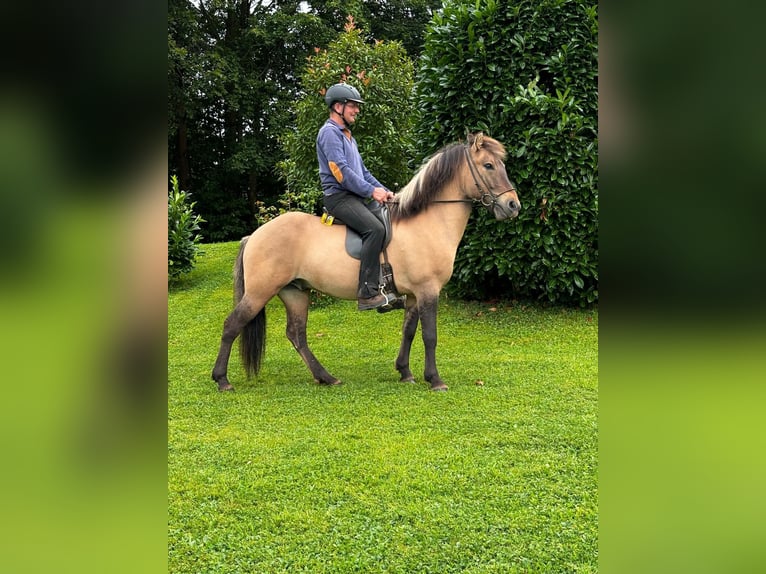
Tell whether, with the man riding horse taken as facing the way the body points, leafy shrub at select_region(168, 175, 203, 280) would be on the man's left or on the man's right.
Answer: on the man's left

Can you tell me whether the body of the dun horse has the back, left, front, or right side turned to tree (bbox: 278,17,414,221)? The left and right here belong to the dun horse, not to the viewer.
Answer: left

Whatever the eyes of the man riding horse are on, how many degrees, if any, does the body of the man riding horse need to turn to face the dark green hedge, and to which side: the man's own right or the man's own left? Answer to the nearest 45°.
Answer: approximately 45° to the man's own left

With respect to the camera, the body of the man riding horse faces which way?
to the viewer's right

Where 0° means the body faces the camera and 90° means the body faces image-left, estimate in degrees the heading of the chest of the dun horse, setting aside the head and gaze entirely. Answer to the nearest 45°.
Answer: approximately 270°

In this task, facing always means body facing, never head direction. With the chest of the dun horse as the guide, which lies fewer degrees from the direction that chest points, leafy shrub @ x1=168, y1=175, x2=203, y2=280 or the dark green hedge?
the dark green hedge
